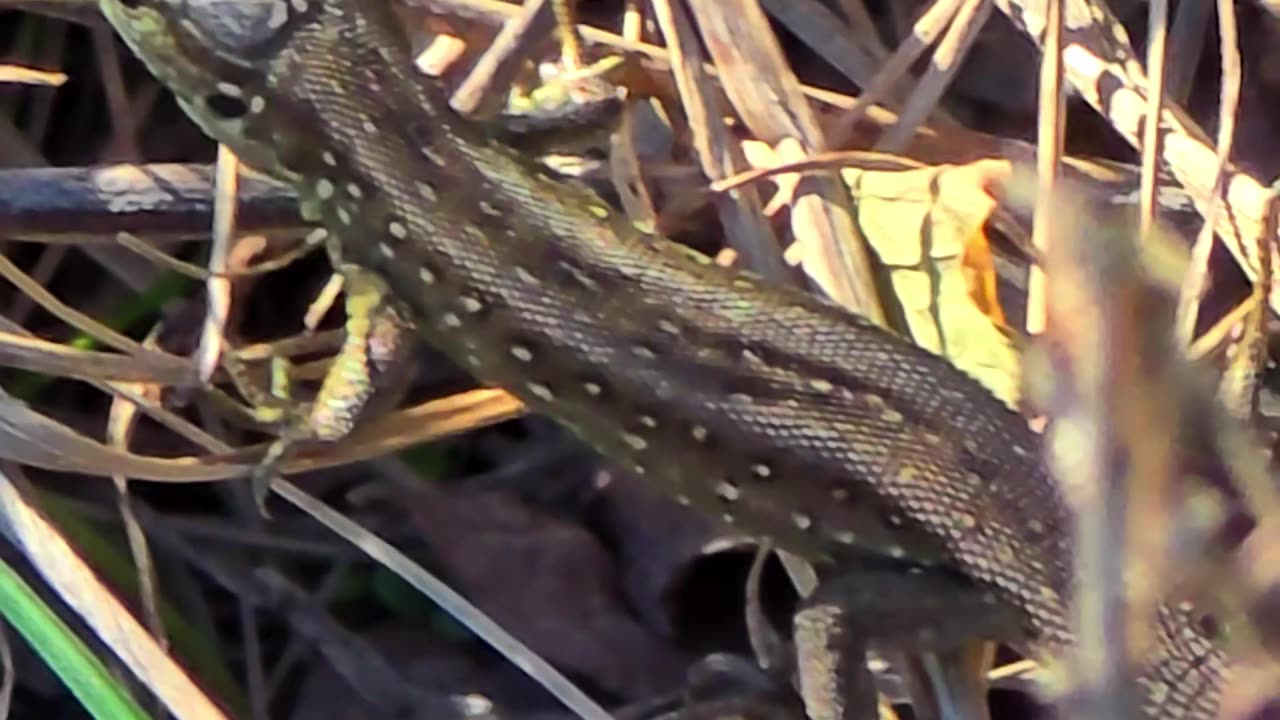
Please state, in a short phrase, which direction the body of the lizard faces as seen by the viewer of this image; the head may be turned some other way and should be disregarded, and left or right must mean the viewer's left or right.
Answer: facing away from the viewer and to the left of the viewer
